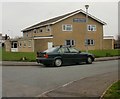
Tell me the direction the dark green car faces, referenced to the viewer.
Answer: facing away from the viewer and to the right of the viewer

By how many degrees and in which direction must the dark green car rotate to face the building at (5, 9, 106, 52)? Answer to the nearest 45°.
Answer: approximately 45° to its left
